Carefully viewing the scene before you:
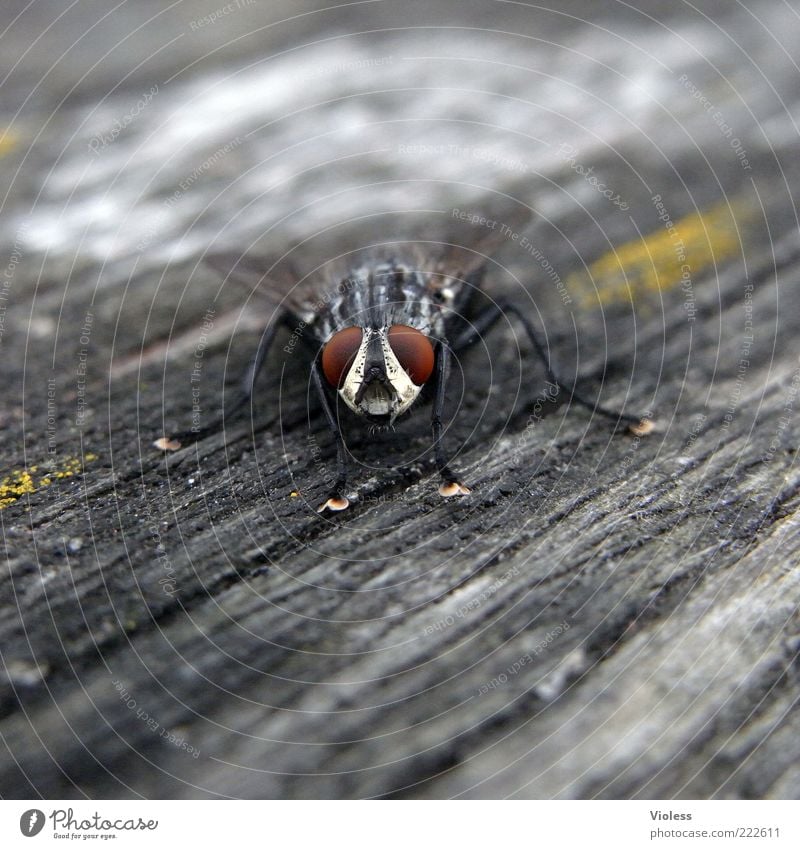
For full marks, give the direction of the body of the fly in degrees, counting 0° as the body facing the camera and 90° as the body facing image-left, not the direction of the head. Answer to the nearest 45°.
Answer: approximately 0°
